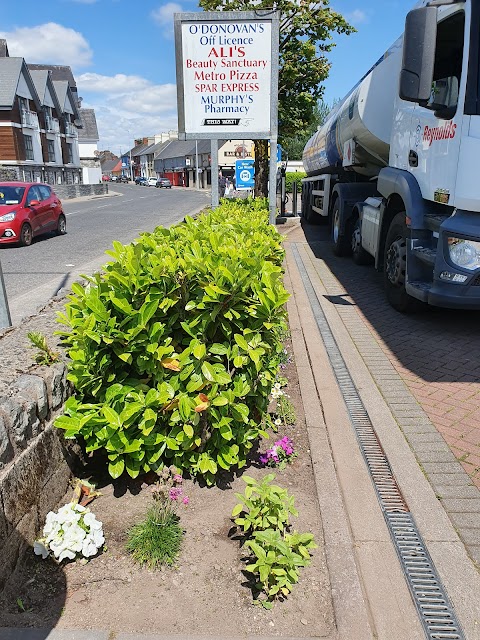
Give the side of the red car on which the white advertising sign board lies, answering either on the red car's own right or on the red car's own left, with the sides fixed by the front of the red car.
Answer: on the red car's own left

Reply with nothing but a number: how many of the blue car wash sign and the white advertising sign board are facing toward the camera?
2

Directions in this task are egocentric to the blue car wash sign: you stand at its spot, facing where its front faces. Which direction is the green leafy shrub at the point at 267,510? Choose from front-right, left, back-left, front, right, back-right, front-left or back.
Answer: front

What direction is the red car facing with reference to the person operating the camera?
facing the viewer and to the left of the viewer

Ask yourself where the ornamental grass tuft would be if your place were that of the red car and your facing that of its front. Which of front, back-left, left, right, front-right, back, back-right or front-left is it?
front-left

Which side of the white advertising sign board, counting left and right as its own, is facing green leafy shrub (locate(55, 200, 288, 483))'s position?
front

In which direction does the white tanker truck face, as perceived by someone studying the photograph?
facing the viewer and to the right of the viewer

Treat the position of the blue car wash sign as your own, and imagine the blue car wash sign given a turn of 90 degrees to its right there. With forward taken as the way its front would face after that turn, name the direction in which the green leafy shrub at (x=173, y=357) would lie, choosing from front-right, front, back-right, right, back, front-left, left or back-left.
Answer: left

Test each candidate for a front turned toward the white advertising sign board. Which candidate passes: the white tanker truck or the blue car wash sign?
the blue car wash sign

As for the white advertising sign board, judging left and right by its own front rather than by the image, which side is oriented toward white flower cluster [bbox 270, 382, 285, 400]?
front

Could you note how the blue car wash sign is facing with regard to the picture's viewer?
facing the viewer

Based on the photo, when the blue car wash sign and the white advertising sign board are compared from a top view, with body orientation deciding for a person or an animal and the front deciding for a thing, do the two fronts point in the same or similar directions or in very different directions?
same or similar directions

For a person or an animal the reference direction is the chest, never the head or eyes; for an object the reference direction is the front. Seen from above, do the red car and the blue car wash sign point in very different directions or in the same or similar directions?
same or similar directions

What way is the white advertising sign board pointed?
toward the camera

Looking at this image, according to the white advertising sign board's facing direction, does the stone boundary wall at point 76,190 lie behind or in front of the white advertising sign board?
behind

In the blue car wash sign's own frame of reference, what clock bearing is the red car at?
The red car is roughly at 2 o'clock from the blue car wash sign.
